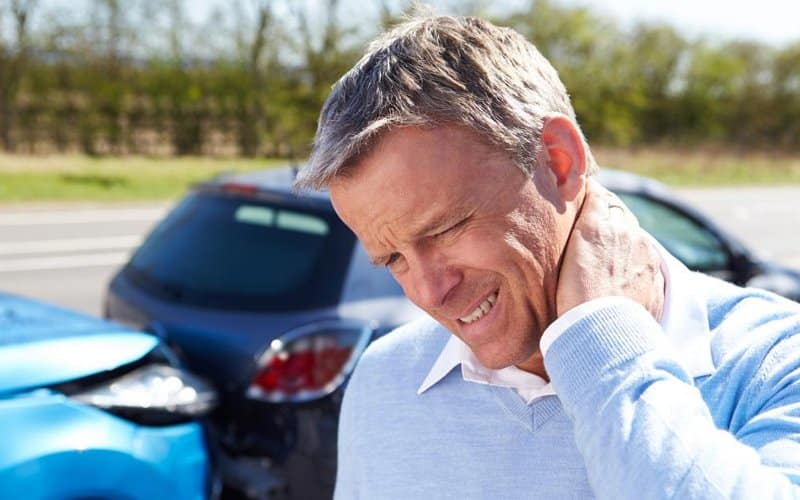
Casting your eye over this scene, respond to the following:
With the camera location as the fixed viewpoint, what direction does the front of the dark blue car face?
facing away from the viewer and to the right of the viewer

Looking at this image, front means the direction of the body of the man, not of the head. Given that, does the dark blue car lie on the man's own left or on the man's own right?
on the man's own right

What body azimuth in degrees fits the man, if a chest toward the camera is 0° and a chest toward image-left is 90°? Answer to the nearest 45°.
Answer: approximately 45°

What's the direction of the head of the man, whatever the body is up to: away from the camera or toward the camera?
toward the camera

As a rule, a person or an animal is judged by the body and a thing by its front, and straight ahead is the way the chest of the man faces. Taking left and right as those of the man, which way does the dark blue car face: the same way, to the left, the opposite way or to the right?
the opposite way

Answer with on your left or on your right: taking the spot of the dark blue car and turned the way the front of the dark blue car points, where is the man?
on your right
